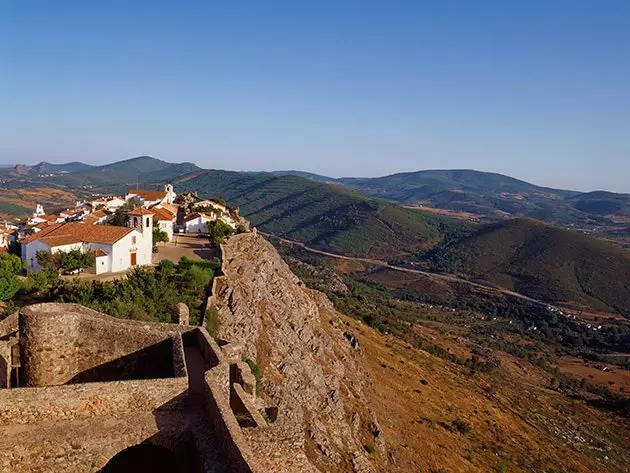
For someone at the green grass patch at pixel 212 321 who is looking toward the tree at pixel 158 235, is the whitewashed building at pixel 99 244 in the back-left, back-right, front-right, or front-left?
front-left

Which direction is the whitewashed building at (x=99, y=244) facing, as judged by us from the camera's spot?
facing the viewer and to the right of the viewer

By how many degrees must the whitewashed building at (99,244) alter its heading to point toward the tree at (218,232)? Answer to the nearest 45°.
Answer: approximately 90° to its left

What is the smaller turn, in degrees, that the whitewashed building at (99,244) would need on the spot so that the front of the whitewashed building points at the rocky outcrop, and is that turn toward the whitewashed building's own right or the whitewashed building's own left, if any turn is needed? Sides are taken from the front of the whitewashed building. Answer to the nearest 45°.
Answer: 0° — it already faces it

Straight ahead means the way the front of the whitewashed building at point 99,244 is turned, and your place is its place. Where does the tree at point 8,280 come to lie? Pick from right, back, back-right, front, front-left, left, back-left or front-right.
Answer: right

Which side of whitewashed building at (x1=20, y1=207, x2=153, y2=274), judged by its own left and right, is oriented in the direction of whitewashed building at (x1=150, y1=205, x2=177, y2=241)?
left

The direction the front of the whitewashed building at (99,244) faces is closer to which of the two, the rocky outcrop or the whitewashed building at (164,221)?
the rocky outcrop

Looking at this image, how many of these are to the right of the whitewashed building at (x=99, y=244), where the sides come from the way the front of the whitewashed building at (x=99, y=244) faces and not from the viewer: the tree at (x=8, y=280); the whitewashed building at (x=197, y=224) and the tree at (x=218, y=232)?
1

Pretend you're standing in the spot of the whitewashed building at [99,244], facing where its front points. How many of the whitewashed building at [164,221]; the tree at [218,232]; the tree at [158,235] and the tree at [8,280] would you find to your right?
1

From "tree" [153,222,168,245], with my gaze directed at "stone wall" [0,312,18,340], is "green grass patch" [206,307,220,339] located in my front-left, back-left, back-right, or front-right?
front-left

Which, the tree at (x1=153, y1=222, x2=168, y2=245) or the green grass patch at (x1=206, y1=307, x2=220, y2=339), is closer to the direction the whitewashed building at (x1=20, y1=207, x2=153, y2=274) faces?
the green grass patch

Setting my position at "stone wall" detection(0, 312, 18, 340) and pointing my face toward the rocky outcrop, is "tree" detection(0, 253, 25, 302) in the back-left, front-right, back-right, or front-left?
front-left

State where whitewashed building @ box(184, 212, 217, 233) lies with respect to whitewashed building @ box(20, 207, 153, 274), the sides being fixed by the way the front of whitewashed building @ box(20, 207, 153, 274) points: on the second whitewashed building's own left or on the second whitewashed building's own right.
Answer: on the second whitewashed building's own left

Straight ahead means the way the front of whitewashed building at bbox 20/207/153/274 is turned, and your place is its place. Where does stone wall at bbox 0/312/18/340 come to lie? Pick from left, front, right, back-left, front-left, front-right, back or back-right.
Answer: front-right

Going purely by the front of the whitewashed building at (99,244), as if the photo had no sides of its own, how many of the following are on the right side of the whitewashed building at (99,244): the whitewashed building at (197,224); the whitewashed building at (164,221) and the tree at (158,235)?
0

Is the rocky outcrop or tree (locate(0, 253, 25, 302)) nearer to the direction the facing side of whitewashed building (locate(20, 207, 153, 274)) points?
the rocky outcrop

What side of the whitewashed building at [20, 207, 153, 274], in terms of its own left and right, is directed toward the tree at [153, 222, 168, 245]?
left
